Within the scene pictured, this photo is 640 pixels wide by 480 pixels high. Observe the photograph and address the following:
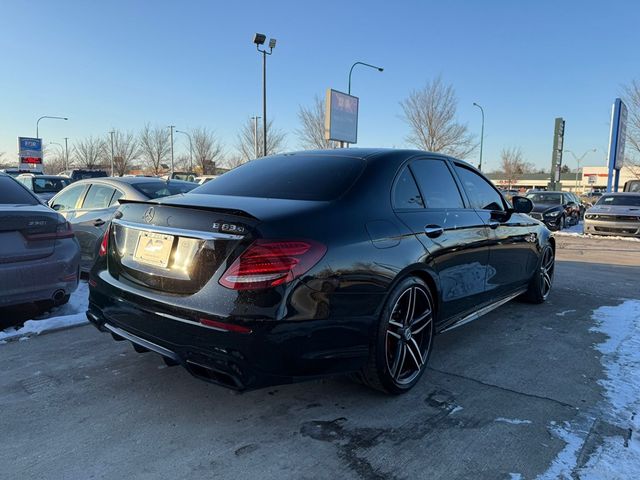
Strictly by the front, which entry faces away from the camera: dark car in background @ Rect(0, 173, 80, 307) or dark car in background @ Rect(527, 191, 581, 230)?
dark car in background @ Rect(0, 173, 80, 307)

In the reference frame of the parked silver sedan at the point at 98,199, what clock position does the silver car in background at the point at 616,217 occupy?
The silver car in background is roughly at 4 o'clock from the parked silver sedan.

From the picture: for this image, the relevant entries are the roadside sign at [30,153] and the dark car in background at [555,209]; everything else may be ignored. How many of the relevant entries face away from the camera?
0

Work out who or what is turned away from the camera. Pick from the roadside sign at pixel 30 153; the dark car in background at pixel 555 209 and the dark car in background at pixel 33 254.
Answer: the dark car in background at pixel 33 254

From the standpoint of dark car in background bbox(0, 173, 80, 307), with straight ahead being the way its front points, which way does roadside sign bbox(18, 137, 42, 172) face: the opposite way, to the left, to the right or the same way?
the opposite way

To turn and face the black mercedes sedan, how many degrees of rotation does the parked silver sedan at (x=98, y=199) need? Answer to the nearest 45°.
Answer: approximately 135° to its left

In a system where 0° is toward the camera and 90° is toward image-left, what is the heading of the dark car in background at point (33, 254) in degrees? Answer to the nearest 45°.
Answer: approximately 180°

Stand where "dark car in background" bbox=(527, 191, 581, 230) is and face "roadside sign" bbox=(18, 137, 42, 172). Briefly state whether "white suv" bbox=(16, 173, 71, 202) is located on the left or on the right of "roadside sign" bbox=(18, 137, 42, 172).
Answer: left

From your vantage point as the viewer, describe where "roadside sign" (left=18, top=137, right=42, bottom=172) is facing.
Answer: facing the viewer

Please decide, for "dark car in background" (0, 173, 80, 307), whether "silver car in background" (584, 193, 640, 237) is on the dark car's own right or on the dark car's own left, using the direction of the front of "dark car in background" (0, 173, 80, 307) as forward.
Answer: on the dark car's own right

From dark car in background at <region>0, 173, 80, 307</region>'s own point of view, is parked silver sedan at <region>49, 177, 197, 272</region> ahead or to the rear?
ahead
